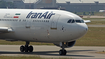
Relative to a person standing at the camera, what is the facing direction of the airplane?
facing the viewer and to the right of the viewer
